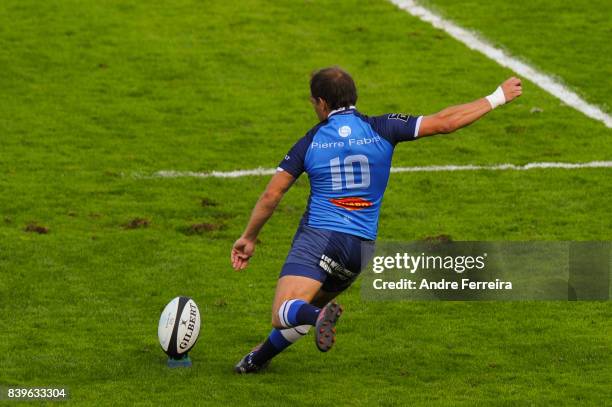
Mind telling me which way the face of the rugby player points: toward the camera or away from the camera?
away from the camera

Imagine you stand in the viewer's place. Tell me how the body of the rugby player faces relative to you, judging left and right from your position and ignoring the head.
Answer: facing away from the viewer and to the left of the viewer
